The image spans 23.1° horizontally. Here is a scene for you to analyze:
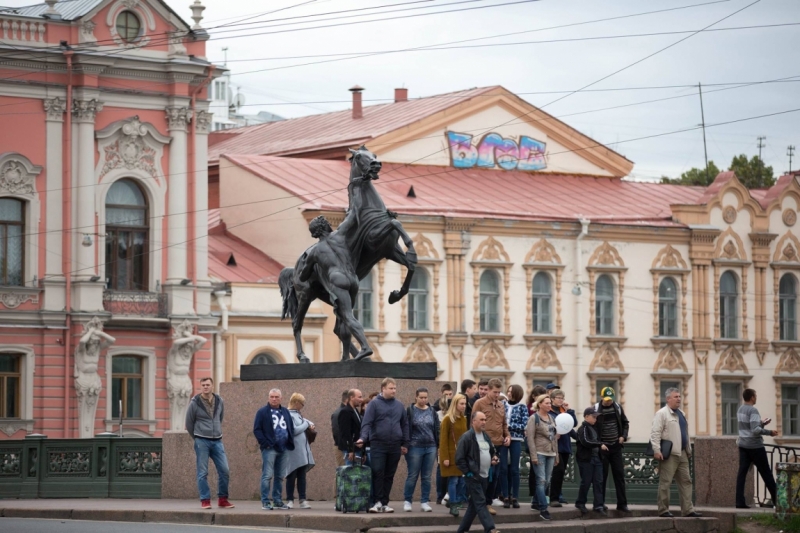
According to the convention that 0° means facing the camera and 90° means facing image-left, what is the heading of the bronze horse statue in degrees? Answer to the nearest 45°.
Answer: approximately 270°

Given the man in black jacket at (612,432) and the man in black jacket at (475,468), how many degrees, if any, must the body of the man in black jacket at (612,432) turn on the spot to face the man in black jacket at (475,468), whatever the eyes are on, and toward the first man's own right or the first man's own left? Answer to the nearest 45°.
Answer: approximately 45° to the first man's own right

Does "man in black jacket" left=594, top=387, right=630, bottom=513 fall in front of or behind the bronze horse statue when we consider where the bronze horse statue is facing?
in front

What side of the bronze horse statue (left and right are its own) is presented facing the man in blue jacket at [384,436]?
right

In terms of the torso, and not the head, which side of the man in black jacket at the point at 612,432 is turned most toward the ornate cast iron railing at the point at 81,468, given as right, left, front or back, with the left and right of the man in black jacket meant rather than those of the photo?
right

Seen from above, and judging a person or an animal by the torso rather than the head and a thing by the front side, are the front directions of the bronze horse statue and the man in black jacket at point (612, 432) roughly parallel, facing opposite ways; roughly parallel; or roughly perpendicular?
roughly perpendicular

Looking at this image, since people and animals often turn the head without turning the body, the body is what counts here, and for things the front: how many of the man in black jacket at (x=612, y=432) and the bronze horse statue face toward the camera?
1

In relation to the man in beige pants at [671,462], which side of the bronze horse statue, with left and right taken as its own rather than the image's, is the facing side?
front

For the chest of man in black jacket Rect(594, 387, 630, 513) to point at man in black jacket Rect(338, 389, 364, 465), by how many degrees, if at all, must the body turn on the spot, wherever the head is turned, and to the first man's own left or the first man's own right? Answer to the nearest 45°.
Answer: approximately 45° to the first man's own right

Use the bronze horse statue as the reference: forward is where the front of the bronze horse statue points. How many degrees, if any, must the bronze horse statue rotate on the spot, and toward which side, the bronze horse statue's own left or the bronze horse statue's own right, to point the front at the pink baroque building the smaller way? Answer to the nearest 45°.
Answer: approximately 90° to the bronze horse statue's own left
